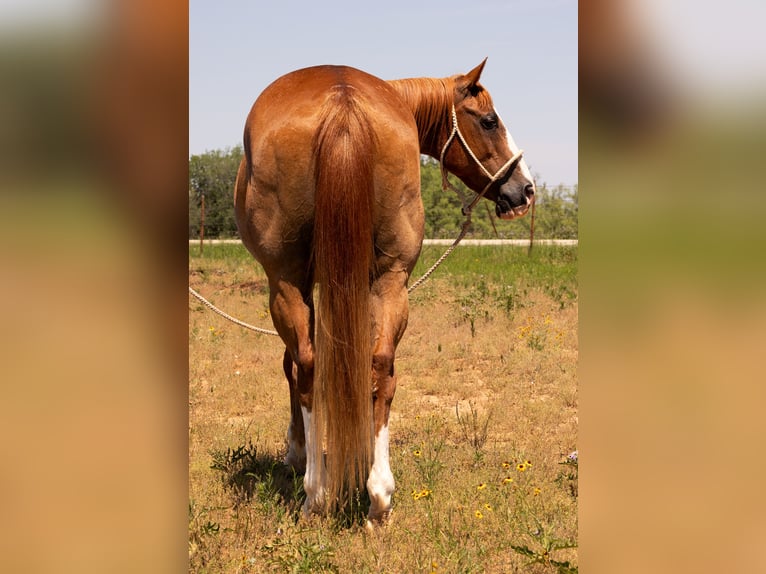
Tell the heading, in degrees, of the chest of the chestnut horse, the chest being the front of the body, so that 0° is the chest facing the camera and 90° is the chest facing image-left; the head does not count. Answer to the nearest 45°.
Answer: approximately 180°
